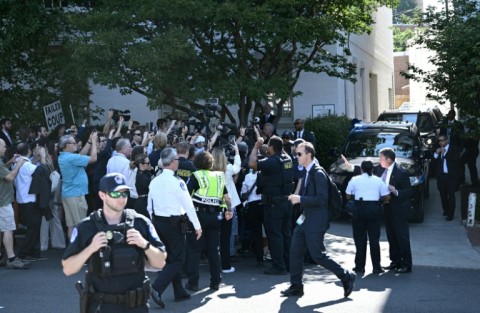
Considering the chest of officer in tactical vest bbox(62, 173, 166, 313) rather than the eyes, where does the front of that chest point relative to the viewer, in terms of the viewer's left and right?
facing the viewer

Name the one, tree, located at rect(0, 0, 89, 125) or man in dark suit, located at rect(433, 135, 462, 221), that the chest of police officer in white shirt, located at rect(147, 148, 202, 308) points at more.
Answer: the man in dark suit

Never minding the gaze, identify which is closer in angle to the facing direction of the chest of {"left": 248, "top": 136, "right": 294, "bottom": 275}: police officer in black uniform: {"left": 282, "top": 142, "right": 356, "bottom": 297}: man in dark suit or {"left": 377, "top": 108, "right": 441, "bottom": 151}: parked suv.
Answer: the parked suv

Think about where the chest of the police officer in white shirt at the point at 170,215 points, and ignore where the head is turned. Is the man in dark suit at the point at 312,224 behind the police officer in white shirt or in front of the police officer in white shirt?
in front

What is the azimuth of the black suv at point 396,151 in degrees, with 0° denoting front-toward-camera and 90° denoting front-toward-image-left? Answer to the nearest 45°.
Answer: approximately 0°

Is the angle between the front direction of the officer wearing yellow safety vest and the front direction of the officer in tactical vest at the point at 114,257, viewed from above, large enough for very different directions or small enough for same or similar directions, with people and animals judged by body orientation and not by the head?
very different directions

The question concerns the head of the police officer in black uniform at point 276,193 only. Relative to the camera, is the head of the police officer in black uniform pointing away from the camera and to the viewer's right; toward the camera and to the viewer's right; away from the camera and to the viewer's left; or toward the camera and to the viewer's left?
away from the camera and to the viewer's left

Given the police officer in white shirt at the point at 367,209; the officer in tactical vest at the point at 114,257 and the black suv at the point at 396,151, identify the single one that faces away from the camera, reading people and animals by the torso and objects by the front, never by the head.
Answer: the police officer in white shirt

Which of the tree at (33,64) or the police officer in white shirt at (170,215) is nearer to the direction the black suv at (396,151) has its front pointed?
the police officer in white shirt

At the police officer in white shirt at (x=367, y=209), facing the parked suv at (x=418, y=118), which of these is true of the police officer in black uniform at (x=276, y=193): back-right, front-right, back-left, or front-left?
back-left

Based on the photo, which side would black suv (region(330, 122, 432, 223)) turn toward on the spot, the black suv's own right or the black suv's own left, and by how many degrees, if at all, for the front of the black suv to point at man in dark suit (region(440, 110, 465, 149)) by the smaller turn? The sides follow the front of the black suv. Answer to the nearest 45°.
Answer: approximately 90° to the black suv's own left

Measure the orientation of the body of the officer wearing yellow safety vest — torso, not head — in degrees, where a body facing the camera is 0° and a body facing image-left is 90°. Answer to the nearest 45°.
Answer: approximately 180°
